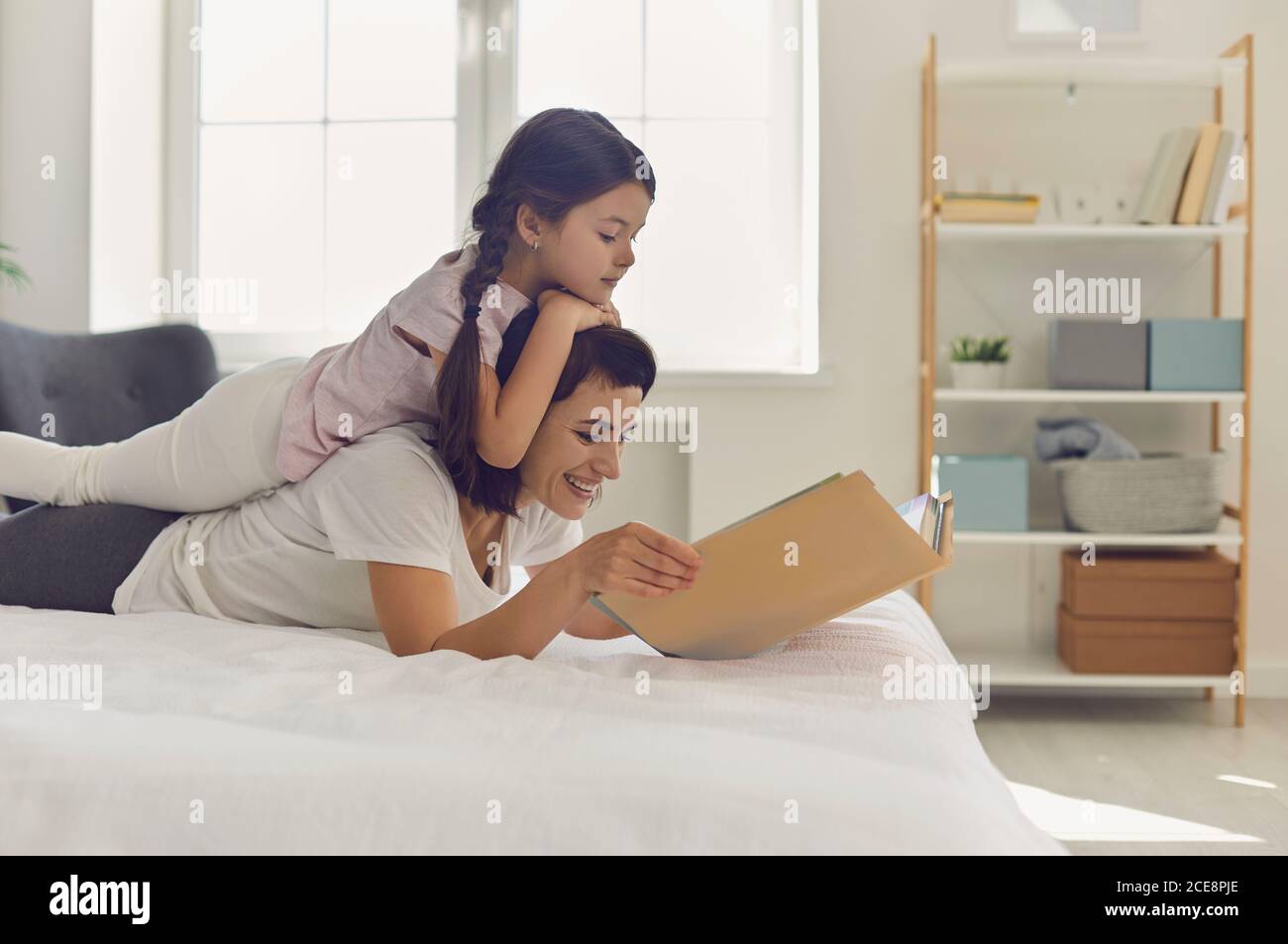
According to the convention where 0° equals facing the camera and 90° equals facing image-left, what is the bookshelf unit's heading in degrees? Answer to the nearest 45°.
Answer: approximately 0°

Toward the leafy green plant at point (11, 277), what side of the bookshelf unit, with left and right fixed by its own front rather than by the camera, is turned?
right

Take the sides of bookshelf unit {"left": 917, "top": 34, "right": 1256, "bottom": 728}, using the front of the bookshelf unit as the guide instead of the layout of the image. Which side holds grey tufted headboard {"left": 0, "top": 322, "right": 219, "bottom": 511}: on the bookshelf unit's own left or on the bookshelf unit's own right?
on the bookshelf unit's own right

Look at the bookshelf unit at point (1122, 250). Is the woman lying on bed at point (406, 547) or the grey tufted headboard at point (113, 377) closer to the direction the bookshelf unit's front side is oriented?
the woman lying on bed

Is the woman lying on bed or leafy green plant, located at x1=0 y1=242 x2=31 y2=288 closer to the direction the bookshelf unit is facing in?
the woman lying on bed
